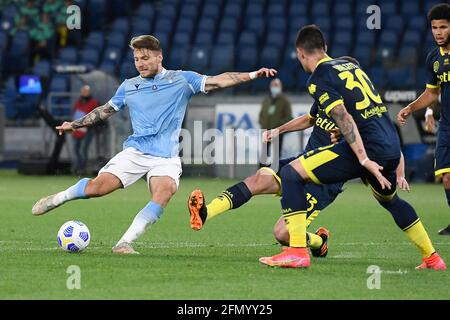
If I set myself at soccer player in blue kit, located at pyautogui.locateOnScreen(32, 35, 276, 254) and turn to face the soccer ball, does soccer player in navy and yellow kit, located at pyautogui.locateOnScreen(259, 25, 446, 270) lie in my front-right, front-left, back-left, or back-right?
back-left

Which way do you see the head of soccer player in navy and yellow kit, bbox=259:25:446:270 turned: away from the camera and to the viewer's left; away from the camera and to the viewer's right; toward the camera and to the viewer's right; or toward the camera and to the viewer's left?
away from the camera and to the viewer's left

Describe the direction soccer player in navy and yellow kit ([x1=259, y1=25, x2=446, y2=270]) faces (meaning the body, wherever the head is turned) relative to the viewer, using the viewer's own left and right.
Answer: facing away from the viewer and to the left of the viewer

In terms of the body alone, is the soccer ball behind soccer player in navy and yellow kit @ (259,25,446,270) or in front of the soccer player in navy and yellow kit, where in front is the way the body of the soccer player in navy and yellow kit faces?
in front

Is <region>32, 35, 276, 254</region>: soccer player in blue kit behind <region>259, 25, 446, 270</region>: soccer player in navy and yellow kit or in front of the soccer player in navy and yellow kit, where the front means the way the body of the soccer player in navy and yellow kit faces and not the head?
in front
